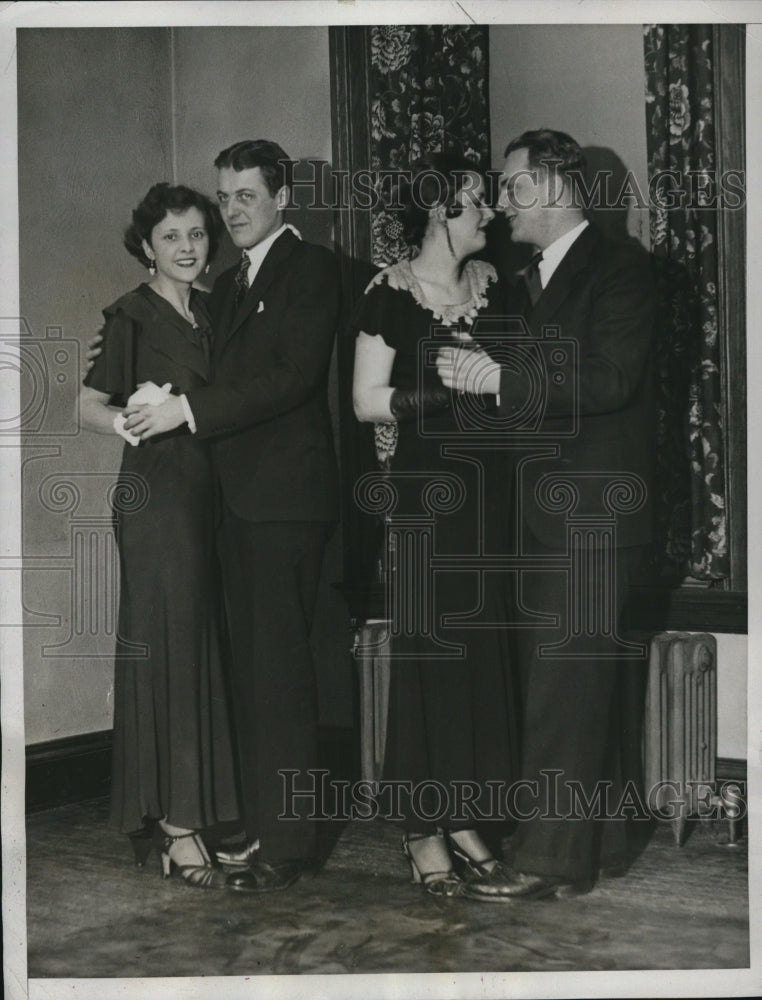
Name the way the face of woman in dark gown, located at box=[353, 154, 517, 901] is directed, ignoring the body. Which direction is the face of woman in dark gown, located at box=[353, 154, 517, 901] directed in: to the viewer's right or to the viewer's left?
to the viewer's right

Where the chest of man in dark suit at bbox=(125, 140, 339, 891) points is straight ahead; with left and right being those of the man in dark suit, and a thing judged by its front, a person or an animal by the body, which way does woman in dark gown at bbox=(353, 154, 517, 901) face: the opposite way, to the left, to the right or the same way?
to the left

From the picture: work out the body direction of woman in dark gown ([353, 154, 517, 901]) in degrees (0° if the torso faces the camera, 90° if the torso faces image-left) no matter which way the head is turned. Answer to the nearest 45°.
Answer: approximately 315°

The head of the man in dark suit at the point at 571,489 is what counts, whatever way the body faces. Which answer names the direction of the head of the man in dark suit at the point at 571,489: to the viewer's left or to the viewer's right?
to the viewer's left

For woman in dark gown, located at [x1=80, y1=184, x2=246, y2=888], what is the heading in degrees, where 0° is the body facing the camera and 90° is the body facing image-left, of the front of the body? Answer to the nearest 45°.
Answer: approximately 315°

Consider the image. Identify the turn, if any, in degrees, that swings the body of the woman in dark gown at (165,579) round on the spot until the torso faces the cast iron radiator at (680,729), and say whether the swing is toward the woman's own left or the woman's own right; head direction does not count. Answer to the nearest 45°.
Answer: approximately 45° to the woman's own left

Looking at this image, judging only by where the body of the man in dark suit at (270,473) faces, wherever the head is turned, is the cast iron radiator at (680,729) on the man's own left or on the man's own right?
on the man's own left
